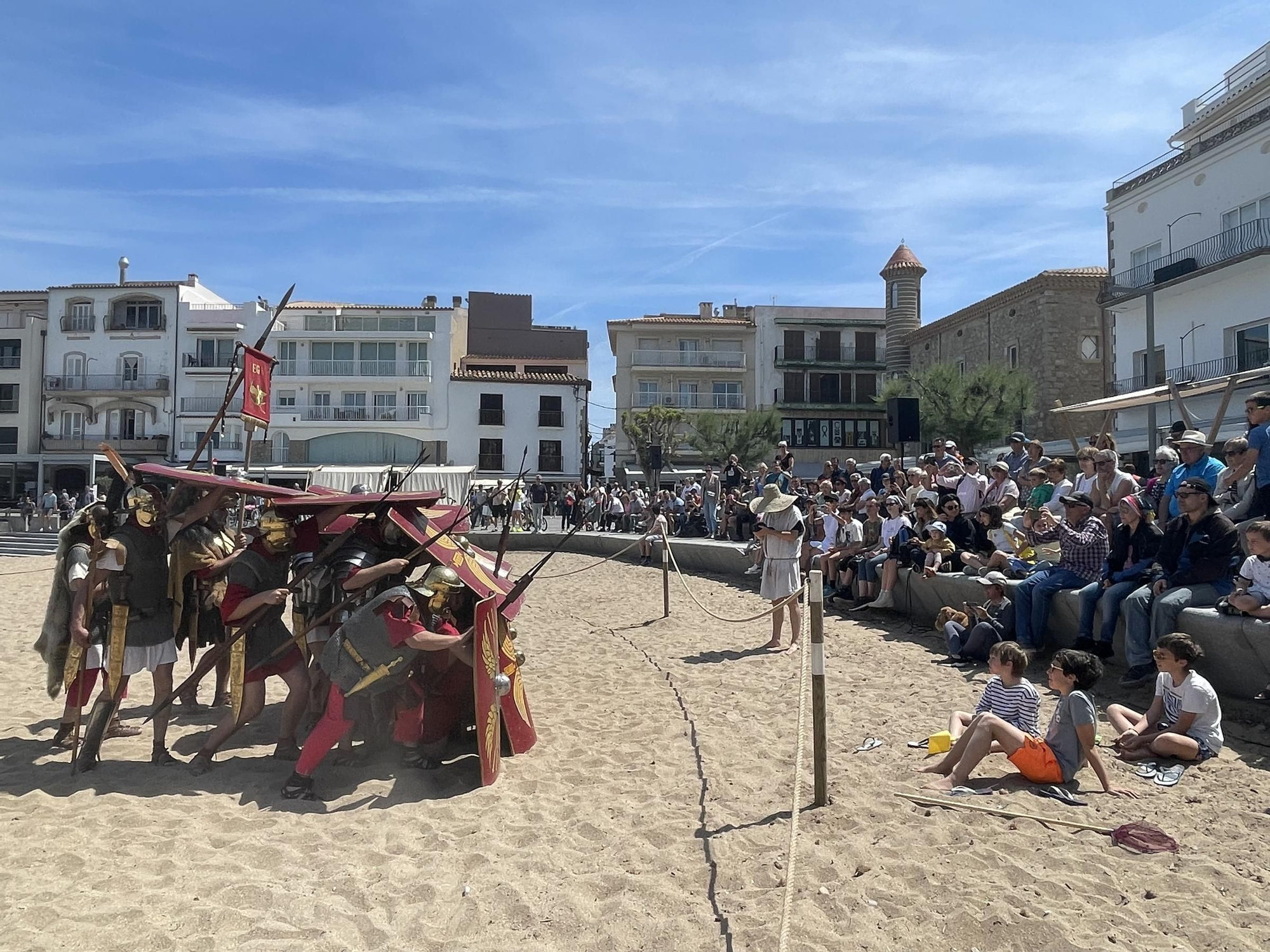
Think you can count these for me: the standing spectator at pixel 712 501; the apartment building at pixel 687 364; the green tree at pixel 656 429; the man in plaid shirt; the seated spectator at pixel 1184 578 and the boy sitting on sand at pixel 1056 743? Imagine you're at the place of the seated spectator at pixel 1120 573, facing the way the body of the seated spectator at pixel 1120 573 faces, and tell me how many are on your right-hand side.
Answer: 4

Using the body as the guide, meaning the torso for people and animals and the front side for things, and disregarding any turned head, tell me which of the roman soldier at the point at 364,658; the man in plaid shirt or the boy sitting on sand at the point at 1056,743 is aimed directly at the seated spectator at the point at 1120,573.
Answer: the roman soldier

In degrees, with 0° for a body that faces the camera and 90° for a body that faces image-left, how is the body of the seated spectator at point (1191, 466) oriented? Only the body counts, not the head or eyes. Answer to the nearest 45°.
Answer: approximately 45°

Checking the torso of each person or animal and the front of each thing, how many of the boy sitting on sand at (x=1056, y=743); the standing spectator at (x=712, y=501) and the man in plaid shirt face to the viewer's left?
2

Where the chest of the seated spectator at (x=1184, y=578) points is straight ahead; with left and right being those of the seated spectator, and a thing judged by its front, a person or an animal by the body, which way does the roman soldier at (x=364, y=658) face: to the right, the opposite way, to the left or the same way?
the opposite way

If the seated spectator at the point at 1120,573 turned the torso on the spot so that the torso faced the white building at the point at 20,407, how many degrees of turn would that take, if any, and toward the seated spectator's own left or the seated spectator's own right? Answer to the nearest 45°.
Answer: approximately 45° to the seated spectator's own right

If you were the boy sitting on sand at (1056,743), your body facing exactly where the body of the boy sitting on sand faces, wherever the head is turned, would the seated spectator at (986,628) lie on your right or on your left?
on your right

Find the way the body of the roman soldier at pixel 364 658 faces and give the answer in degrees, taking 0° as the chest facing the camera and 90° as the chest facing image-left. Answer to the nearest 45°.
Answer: approximately 270°

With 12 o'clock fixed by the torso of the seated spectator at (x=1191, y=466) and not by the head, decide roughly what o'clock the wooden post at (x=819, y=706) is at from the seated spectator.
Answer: The wooden post is roughly at 11 o'clock from the seated spectator.

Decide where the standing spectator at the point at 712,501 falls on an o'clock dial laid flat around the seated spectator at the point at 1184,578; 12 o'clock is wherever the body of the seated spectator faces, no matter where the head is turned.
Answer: The standing spectator is roughly at 3 o'clock from the seated spectator.
